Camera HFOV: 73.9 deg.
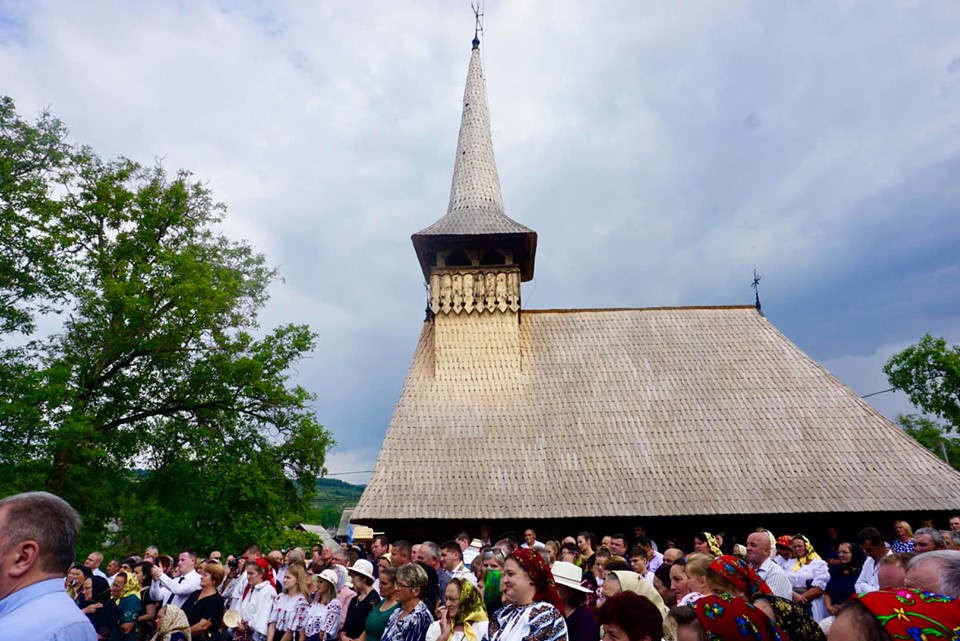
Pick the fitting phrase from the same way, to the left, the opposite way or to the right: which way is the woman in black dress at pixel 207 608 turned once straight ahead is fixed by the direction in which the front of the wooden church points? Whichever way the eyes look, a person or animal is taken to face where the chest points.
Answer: to the left

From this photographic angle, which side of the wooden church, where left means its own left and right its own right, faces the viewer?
left

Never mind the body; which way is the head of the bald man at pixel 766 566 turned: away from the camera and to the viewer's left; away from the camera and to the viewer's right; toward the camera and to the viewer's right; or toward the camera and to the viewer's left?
toward the camera and to the viewer's left

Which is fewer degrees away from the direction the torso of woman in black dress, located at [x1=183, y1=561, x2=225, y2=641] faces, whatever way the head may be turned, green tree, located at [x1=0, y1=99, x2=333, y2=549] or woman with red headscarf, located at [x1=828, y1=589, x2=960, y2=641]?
the woman with red headscarf

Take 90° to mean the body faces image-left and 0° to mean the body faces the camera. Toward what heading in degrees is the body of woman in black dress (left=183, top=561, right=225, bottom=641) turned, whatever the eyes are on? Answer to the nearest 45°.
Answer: approximately 45°

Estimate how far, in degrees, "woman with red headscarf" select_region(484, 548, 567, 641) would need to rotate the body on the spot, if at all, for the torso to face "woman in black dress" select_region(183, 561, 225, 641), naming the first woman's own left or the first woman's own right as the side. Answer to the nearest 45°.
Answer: approximately 90° to the first woman's own right

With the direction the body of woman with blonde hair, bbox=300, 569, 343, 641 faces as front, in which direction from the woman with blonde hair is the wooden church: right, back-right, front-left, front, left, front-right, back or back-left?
back

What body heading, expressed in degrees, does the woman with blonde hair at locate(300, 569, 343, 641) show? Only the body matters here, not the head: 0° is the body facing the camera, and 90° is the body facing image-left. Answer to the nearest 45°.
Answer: approximately 45°

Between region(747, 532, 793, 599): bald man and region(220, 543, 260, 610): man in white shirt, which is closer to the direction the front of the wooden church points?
the man in white shirt

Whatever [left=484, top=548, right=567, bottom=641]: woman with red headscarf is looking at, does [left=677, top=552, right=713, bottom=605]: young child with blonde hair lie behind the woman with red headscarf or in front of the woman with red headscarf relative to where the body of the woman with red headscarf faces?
behind
